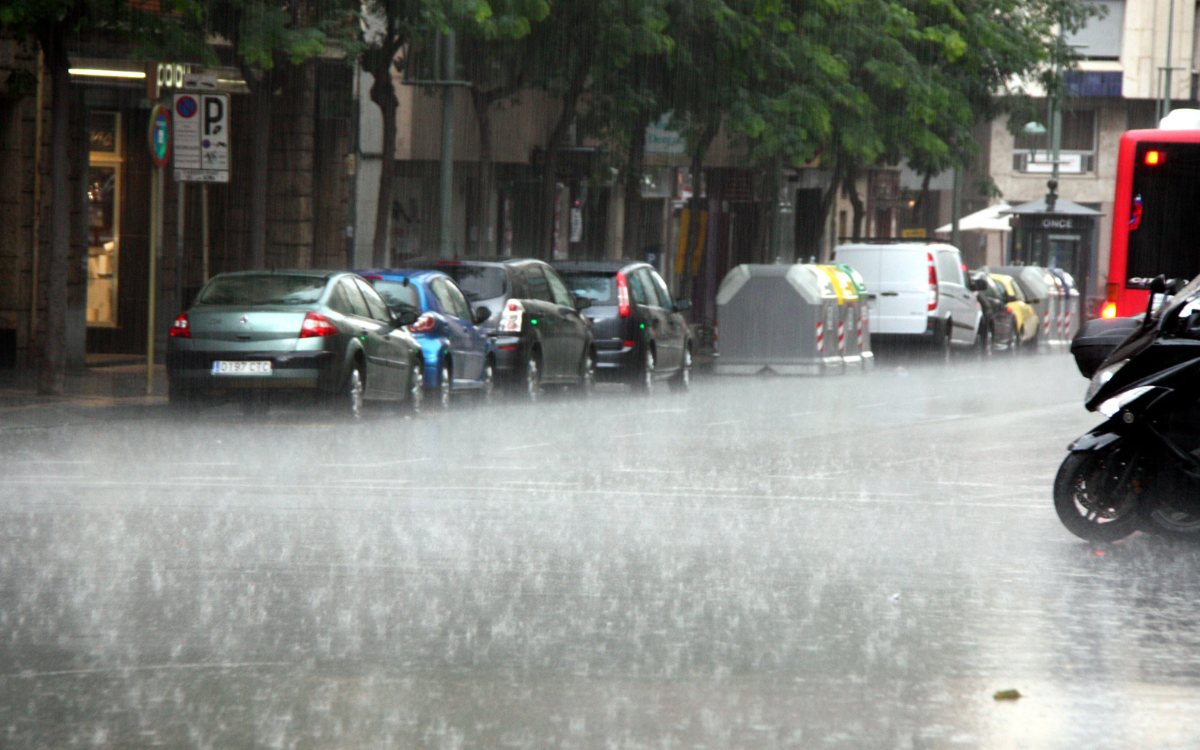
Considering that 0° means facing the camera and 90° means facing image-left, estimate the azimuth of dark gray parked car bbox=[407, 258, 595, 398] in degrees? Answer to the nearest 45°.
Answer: approximately 225°

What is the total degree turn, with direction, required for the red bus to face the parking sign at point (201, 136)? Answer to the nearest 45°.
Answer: approximately 90° to its left

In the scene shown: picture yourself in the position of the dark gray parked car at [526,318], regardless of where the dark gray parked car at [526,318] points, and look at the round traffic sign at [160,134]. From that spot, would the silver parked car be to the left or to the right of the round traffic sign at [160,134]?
left

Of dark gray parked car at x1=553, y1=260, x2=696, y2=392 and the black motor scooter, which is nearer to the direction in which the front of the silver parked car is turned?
the dark gray parked car

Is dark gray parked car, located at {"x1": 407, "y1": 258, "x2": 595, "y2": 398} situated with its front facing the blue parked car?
no

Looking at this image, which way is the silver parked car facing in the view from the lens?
facing away from the viewer and to the right of the viewer

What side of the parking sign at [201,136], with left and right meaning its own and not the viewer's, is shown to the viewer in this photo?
front

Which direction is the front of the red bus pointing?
away from the camera

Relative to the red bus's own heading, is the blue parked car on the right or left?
on its left

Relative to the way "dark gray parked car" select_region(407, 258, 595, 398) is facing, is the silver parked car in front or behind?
behind

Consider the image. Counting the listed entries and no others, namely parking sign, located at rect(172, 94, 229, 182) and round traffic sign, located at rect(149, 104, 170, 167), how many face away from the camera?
0

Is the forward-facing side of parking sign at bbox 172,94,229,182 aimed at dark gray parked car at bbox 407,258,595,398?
no

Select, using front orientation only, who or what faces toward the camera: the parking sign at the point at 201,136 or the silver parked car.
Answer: the parking sign
